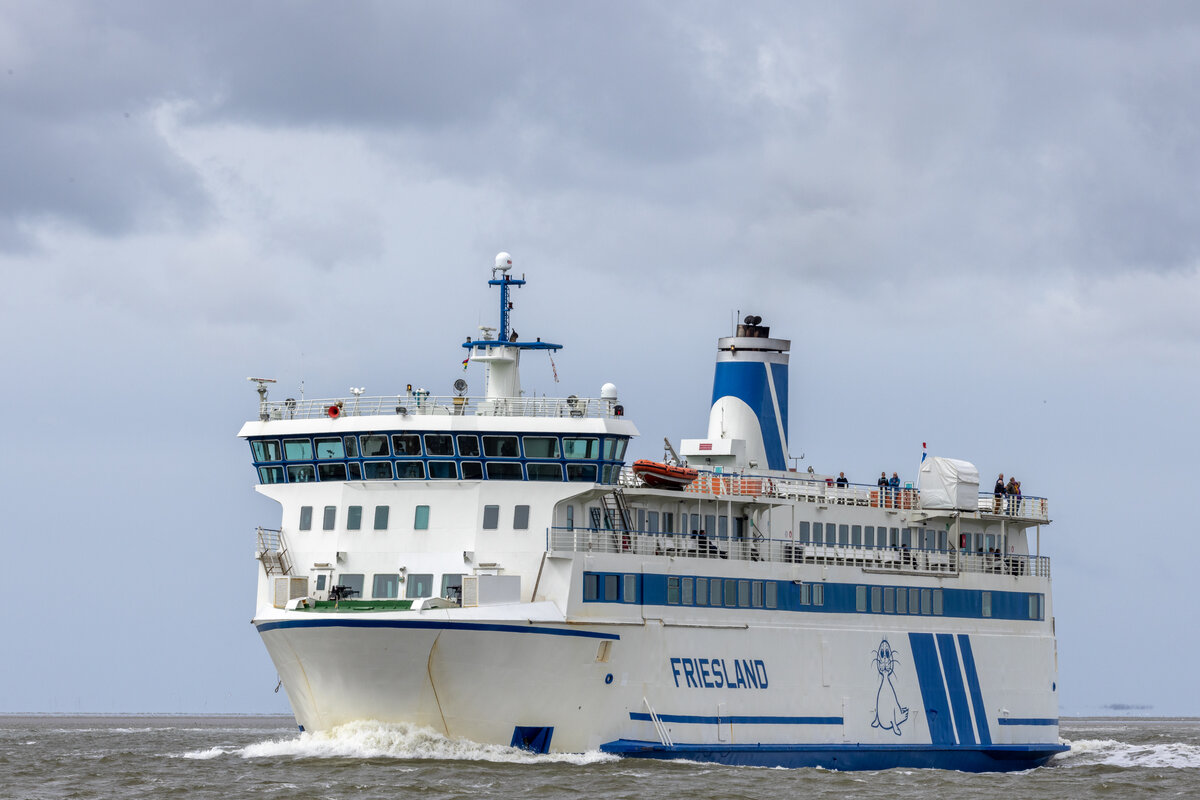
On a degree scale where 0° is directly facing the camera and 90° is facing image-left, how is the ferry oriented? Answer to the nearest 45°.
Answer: approximately 45°

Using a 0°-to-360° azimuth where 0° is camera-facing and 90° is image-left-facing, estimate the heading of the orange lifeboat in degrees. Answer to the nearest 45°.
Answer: approximately 45°
